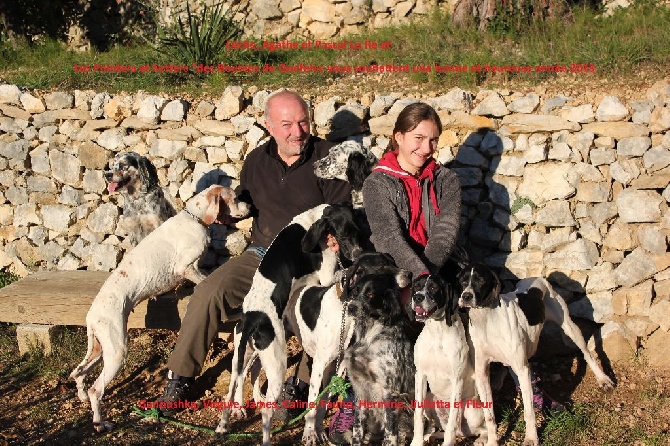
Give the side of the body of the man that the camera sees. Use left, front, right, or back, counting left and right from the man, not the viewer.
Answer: front

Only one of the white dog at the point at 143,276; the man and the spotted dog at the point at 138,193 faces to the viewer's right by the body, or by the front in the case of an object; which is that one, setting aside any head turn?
the white dog

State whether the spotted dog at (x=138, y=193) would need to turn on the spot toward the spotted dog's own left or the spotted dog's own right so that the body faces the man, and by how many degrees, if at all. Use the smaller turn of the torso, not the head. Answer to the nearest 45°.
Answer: approximately 90° to the spotted dog's own left

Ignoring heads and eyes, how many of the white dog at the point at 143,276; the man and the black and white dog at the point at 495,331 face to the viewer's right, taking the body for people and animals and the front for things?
1

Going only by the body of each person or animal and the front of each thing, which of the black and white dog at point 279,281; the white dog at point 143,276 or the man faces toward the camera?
the man

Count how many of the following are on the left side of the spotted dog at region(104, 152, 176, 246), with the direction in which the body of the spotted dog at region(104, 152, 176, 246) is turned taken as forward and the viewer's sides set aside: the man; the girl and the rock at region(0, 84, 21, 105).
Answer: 2

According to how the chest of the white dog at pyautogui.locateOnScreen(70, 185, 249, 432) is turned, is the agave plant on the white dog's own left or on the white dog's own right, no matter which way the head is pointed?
on the white dog's own left

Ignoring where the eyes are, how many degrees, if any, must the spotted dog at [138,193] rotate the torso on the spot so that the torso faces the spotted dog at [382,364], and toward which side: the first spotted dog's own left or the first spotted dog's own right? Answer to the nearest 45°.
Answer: approximately 90° to the first spotted dog's own left

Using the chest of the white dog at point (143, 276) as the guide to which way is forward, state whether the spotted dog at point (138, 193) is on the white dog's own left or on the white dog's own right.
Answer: on the white dog's own left

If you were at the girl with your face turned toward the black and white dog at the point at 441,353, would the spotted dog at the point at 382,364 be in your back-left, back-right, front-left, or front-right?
front-right

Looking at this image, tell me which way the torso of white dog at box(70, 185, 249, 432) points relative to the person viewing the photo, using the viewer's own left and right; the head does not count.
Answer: facing to the right of the viewer
